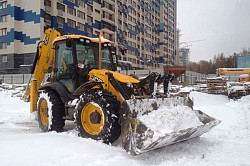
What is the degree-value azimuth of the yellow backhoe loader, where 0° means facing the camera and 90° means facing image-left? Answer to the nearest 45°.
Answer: approximately 315°

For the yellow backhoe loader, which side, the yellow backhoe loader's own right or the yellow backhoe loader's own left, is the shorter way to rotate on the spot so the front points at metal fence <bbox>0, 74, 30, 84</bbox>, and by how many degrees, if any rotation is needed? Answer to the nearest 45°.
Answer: approximately 180°
